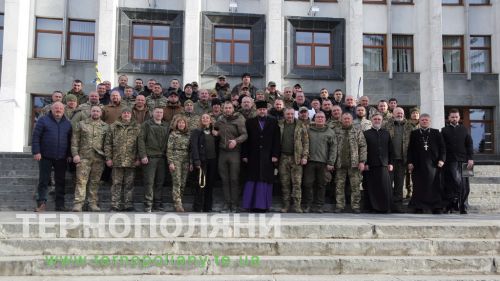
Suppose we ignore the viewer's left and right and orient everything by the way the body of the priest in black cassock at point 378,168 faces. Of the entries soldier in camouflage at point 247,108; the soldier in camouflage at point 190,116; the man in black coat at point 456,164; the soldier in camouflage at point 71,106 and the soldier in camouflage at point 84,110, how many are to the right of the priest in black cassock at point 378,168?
4

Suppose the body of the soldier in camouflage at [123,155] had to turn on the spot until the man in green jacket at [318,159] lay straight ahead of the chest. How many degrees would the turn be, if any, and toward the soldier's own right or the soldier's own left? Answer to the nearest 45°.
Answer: approximately 90° to the soldier's own left

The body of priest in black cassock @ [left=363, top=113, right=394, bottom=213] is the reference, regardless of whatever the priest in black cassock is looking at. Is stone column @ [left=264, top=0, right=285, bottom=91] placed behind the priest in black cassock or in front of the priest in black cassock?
behind

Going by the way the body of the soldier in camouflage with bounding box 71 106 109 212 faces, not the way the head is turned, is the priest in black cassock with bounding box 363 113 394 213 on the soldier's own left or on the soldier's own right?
on the soldier's own left

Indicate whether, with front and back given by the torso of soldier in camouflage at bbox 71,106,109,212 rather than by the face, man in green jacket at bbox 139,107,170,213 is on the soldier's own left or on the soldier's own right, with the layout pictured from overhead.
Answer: on the soldier's own left

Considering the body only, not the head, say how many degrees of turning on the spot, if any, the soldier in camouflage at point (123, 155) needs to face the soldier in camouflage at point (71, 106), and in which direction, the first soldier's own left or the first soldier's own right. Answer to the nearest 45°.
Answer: approximately 135° to the first soldier's own right

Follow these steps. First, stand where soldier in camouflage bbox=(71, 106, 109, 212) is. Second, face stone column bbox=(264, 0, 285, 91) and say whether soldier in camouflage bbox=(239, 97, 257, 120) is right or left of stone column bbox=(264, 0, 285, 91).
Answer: right

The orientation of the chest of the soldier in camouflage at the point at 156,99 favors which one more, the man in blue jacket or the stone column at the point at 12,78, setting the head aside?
the man in blue jacket

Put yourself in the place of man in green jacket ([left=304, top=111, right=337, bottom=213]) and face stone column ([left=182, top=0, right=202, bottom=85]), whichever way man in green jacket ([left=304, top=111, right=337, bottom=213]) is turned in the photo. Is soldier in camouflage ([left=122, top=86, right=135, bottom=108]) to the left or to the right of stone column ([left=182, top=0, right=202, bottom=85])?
left
